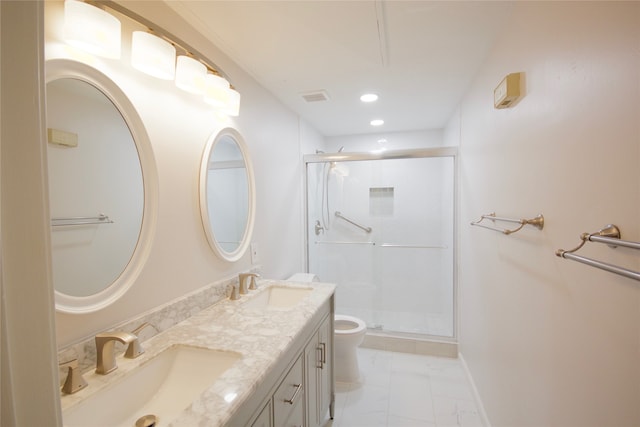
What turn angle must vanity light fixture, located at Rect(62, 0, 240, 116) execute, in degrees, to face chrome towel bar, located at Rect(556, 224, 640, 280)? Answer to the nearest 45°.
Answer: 0° — it already faces it

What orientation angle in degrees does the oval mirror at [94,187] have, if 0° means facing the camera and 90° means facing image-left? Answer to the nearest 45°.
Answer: approximately 315°

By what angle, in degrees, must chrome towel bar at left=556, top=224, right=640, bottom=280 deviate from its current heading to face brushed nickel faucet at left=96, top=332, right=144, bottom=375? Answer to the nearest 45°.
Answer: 0° — it already faces it

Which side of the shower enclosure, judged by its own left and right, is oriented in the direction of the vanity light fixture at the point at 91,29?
front

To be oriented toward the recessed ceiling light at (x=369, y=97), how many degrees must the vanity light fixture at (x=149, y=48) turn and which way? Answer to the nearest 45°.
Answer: approximately 45° to its left

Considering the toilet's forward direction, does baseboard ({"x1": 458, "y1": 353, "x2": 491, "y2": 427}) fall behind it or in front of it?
in front

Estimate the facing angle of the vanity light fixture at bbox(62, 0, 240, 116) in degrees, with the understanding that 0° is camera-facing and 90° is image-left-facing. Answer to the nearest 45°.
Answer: approximately 315°
